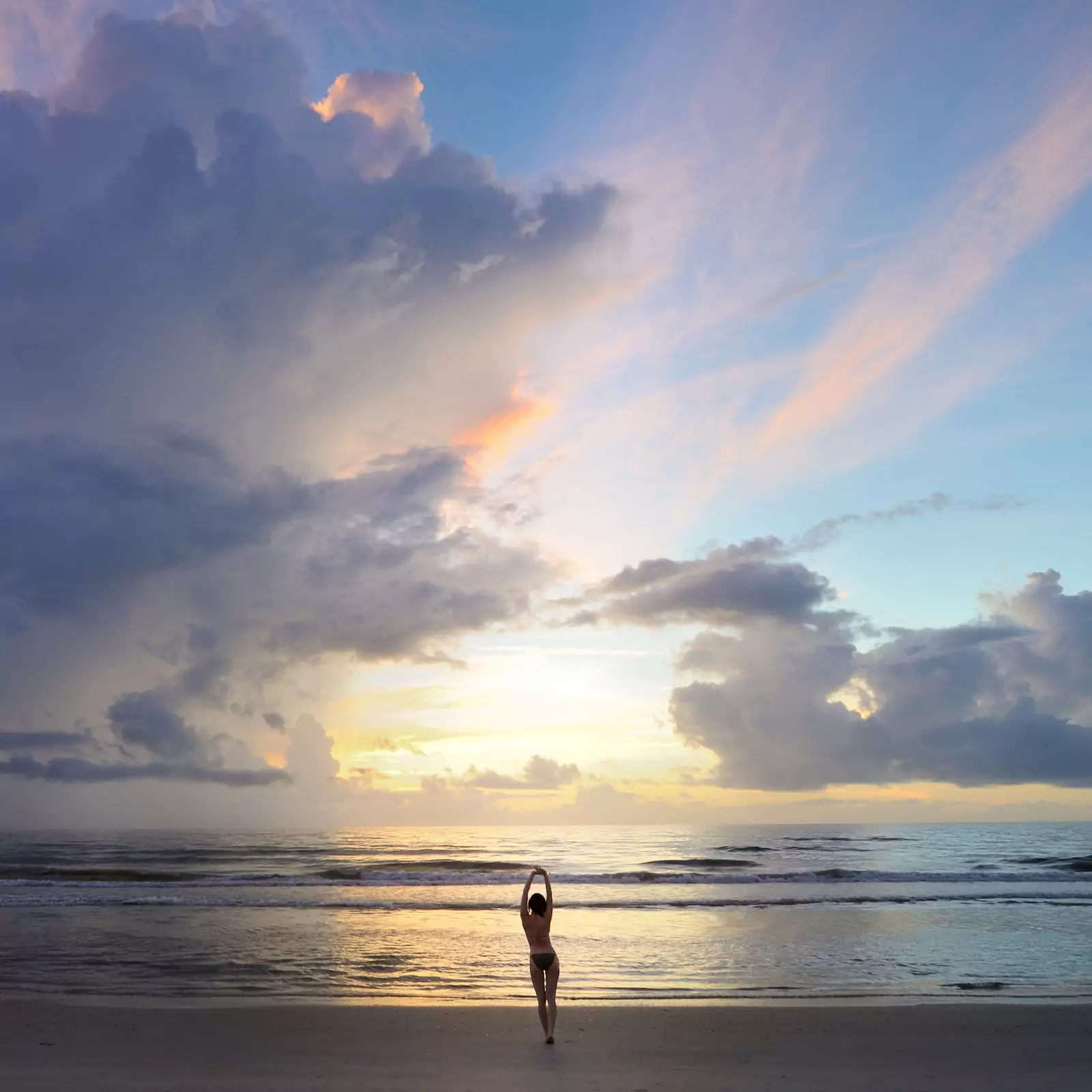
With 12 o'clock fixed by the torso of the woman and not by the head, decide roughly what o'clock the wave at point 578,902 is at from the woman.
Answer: The wave is roughly at 12 o'clock from the woman.

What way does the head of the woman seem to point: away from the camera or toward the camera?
away from the camera

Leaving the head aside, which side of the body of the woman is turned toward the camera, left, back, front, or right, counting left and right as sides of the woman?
back
